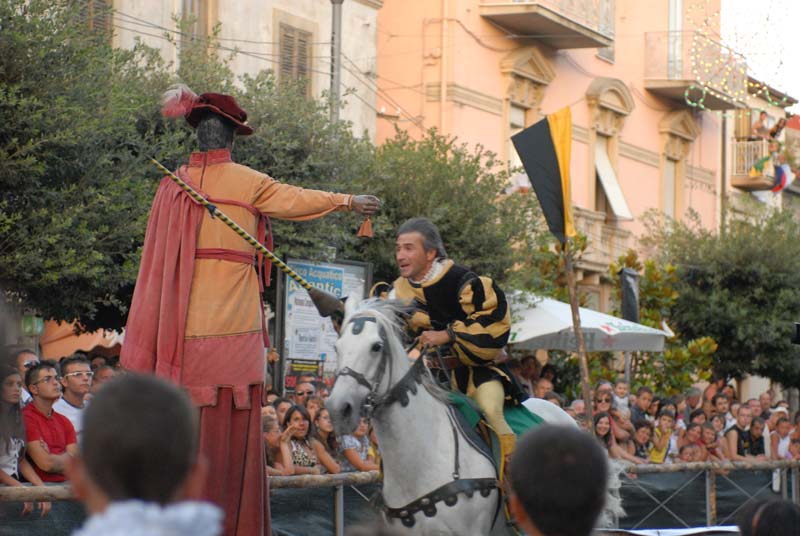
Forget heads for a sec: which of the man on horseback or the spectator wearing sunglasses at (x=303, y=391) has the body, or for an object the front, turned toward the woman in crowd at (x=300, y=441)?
the spectator wearing sunglasses

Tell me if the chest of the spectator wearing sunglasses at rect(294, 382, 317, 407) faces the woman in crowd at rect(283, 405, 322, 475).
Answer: yes

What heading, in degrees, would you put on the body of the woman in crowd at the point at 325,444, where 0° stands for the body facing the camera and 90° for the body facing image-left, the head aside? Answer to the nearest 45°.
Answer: approximately 315°

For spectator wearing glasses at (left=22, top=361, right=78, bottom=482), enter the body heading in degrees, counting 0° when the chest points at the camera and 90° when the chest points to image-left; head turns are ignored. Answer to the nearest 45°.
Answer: approximately 315°

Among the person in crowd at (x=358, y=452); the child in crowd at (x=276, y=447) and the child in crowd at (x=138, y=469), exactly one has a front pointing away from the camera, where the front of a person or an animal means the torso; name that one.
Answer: the child in crowd at (x=138, y=469)

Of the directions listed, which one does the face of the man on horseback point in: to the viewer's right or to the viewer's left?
to the viewer's left

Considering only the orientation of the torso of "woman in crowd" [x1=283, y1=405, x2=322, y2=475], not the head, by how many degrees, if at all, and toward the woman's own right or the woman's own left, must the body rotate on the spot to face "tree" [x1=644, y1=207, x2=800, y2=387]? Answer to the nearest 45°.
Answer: approximately 90° to the woman's own left

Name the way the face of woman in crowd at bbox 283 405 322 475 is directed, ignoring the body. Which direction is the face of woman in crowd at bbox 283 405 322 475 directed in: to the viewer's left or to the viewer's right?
to the viewer's right
